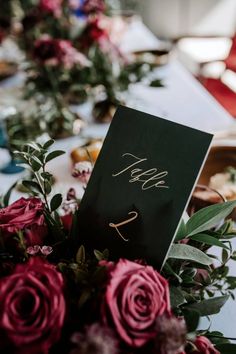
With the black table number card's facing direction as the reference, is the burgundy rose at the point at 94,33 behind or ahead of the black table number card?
behind

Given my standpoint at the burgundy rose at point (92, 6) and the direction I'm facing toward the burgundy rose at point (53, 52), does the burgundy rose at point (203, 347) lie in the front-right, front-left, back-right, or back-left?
front-left

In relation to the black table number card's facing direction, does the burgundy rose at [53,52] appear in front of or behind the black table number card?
behind

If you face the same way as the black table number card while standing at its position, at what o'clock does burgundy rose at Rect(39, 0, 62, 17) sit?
The burgundy rose is roughly at 5 o'clock from the black table number card.

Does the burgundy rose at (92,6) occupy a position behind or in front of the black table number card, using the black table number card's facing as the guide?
behind

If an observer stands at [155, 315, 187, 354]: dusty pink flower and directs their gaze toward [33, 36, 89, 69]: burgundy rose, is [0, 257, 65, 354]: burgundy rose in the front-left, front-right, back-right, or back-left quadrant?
front-left

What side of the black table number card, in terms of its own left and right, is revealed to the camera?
front
